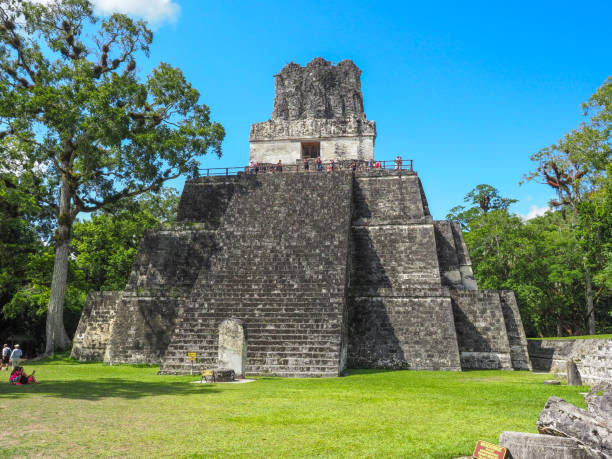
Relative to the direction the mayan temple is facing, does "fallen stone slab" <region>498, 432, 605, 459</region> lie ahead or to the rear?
ahead

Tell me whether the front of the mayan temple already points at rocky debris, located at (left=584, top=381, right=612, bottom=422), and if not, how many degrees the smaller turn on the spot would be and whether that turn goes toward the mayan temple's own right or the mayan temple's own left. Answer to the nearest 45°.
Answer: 0° — it already faces it

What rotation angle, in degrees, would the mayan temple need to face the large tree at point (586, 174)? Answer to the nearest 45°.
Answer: approximately 90° to its left

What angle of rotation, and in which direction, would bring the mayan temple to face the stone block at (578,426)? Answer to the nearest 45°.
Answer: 0° — it already faces it

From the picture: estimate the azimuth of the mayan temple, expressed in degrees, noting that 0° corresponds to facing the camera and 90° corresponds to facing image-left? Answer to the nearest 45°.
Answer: approximately 0°

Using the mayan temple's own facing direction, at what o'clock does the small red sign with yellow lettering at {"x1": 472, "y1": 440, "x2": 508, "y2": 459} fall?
The small red sign with yellow lettering is roughly at 12 o'clock from the mayan temple.

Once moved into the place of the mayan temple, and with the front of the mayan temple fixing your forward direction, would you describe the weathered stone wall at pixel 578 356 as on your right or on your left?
on your left

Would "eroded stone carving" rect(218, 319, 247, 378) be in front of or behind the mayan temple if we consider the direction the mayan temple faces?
in front

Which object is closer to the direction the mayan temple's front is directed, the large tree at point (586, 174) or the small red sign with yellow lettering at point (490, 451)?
the small red sign with yellow lettering

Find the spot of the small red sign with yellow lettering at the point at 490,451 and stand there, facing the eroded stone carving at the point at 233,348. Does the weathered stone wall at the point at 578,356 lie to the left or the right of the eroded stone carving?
right

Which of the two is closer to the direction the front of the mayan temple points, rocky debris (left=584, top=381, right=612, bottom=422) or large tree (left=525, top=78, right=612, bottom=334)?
the rocky debris
